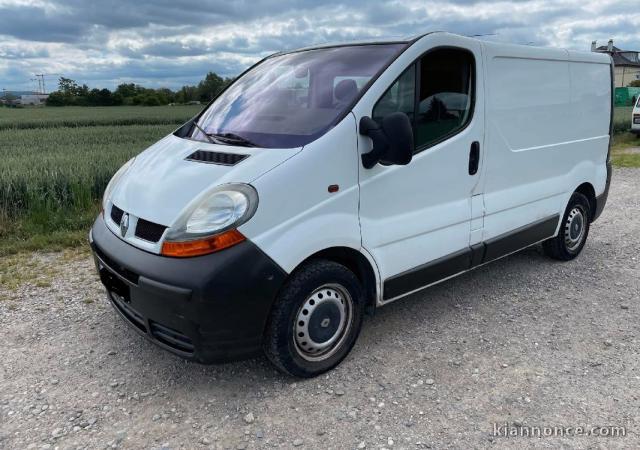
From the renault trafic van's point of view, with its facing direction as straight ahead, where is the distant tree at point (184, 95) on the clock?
The distant tree is roughly at 4 o'clock from the renault trafic van.

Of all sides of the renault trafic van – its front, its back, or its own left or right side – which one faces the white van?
back

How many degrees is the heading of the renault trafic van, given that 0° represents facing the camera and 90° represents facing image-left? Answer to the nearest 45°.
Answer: approximately 45°

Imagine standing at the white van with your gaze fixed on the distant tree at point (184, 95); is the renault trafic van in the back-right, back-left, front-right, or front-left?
back-left

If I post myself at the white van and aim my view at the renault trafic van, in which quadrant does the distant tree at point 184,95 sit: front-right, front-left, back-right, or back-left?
back-right
